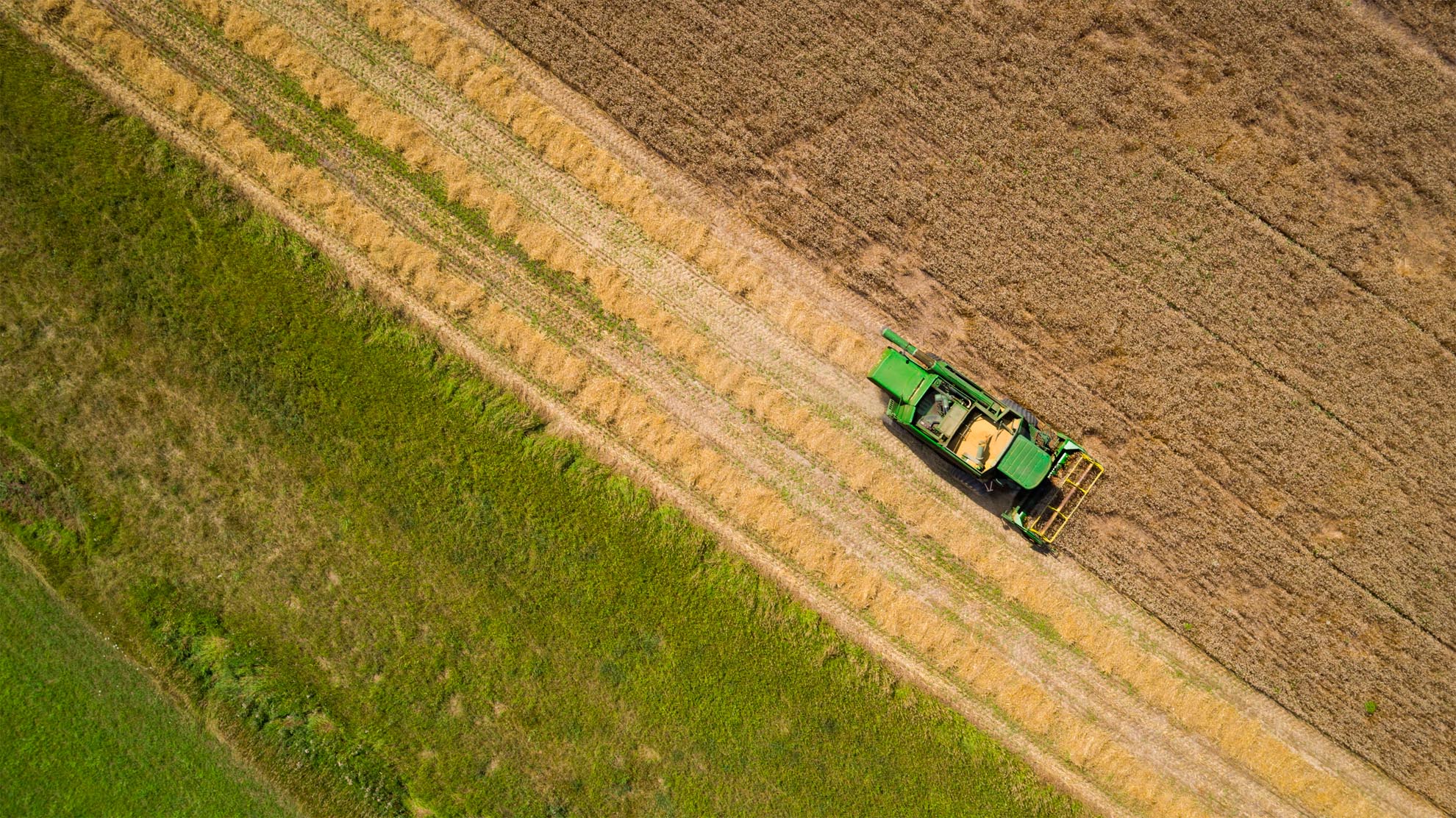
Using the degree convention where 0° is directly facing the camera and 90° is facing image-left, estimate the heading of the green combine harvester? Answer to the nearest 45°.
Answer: approximately 315°
